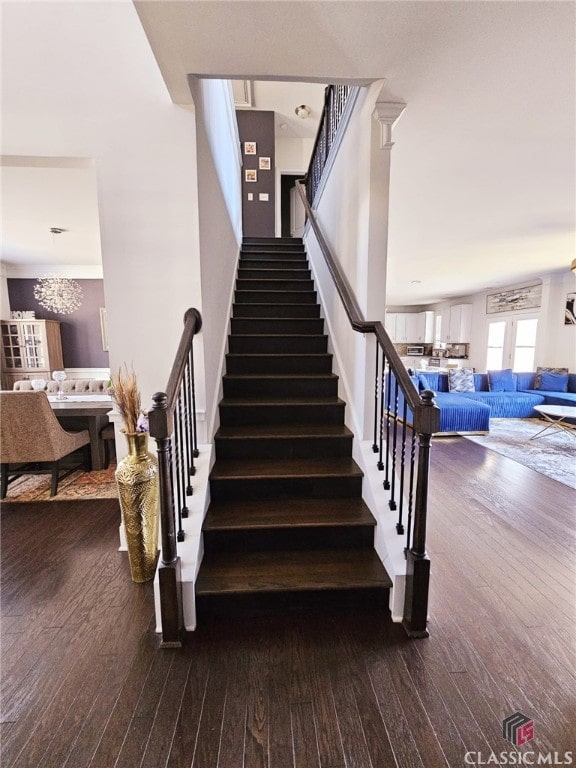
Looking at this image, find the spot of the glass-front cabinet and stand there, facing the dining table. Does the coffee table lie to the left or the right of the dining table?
left

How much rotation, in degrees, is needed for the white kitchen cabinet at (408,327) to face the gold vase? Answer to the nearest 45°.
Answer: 0° — it already faces it

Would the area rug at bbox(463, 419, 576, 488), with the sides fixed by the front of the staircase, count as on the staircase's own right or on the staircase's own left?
on the staircase's own left

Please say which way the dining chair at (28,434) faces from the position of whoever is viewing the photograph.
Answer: facing away from the viewer and to the right of the viewer

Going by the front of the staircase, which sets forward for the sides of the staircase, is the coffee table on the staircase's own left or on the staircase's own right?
on the staircase's own left

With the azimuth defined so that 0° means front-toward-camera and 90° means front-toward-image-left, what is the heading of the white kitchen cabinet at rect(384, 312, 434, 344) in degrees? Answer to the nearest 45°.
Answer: approximately 0°
